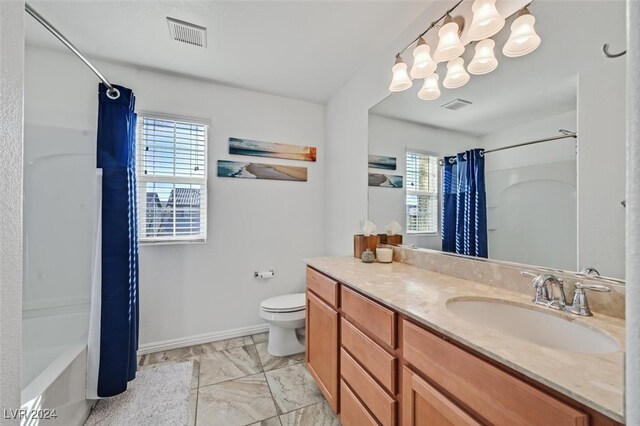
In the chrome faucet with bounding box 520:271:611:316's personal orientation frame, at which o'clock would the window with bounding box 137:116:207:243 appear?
The window is roughly at 1 o'clock from the chrome faucet.

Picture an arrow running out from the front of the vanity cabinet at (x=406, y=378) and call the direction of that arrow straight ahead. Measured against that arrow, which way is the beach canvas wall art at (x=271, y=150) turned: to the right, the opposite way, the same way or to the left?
to the left

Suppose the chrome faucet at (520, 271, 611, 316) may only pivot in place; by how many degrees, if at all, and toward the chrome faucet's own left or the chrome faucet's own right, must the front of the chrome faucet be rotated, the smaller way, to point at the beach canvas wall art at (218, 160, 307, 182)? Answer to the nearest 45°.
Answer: approximately 45° to the chrome faucet's own right

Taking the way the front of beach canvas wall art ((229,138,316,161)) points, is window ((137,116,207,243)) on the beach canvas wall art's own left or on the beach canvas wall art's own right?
on the beach canvas wall art's own right

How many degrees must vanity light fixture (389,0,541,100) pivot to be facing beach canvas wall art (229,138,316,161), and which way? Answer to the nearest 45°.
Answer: approximately 45° to its right
